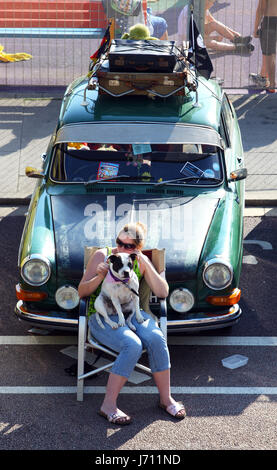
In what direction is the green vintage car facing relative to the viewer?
toward the camera

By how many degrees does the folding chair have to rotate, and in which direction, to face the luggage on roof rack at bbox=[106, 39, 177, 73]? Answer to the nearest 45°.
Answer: approximately 180°

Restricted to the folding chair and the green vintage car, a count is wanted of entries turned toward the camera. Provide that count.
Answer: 2

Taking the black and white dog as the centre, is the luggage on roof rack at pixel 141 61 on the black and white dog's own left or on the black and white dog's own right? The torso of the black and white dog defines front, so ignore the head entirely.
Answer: on the black and white dog's own left

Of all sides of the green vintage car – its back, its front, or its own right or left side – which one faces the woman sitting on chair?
front

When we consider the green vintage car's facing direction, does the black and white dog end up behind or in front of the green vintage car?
in front

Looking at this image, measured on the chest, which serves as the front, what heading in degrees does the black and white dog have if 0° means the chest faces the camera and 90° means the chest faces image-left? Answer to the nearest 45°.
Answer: approximately 315°

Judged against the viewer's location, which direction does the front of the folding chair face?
facing the viewer
